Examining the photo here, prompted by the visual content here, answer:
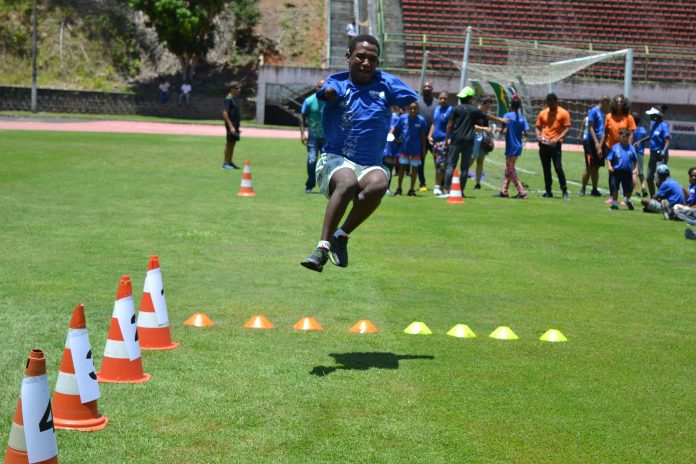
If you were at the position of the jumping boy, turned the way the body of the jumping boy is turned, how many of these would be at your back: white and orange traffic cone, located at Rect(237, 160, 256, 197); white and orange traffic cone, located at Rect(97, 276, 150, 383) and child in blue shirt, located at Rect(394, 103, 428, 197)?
2

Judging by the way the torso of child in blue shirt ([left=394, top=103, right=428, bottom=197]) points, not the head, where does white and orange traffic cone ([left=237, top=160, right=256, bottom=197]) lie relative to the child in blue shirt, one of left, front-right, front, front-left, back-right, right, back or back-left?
front-right

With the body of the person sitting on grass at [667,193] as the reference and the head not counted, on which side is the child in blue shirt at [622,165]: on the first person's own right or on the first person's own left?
on the first person's own right

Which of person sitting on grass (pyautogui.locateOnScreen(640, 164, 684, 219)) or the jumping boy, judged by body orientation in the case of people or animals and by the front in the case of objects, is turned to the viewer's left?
the person sitting on grass

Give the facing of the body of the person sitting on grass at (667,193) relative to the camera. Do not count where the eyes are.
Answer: to the viewer's left

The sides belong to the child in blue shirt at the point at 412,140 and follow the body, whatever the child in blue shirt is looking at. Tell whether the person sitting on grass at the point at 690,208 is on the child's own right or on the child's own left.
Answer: on the child's own left

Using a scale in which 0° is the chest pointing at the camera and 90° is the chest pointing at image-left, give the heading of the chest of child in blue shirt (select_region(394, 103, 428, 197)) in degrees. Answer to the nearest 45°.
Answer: approximately 0°

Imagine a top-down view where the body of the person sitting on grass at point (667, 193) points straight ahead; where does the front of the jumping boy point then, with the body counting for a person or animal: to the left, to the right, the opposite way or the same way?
to the left

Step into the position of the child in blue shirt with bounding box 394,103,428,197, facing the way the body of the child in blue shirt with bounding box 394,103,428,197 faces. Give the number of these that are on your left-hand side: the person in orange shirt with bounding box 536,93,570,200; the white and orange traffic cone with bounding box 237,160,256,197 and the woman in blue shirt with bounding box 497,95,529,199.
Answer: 2

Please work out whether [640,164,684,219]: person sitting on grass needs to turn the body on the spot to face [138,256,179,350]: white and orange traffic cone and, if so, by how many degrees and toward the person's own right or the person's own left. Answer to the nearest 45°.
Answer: approximately 90° to the person's own left

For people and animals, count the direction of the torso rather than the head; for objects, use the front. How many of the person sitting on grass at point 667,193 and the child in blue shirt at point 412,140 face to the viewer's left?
1

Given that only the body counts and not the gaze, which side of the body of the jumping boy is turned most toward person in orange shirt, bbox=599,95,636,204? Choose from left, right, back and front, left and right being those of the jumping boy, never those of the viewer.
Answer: back

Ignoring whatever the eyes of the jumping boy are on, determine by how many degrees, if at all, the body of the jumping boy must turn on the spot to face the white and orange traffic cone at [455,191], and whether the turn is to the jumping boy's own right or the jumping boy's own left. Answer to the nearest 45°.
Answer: approximately 180°

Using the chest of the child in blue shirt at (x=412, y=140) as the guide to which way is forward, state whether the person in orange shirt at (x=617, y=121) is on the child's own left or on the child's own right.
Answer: on the child's own left
